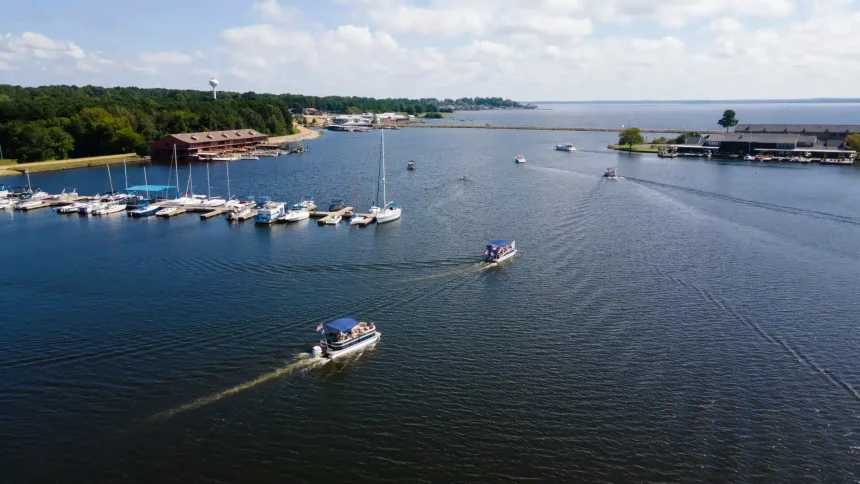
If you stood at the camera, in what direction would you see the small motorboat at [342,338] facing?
facing away from the viewer and to the right of the viewer

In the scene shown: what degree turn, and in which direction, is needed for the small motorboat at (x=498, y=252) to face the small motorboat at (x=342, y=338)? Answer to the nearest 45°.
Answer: approximately 180°

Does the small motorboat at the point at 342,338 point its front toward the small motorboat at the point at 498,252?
yes

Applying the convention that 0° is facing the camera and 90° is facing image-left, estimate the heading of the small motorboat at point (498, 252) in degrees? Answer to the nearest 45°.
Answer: approximately 225°
